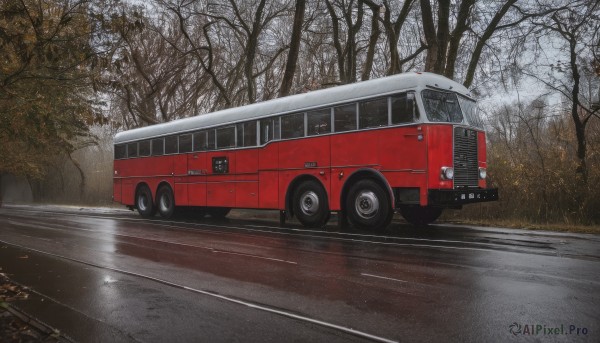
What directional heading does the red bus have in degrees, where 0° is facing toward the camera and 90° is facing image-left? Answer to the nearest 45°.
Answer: approximately 315°
